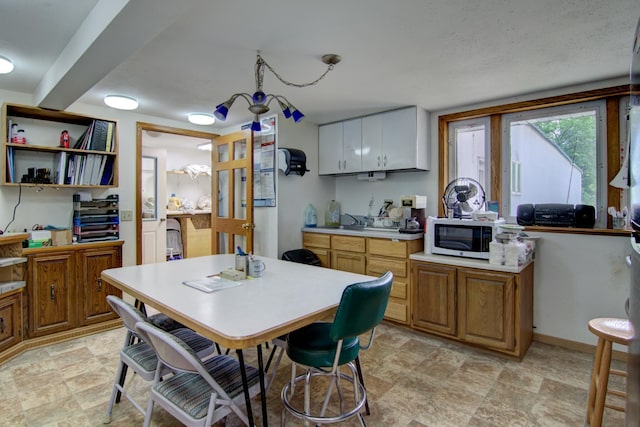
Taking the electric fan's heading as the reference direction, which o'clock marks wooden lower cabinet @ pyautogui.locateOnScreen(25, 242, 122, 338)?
The wooden lower cabinet is roughly at 2 o'clock from the electric fan.

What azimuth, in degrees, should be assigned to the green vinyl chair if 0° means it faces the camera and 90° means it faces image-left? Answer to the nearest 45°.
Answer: approximately 135°

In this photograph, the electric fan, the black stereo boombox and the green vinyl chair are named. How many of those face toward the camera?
2

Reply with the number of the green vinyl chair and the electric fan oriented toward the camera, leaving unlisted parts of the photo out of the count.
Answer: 1

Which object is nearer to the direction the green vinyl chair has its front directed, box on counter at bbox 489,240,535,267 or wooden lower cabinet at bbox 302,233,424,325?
the wooden lower cabinet

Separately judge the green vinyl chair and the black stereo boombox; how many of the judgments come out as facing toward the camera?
1

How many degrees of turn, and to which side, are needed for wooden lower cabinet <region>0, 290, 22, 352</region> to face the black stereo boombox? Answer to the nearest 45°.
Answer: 0° — it already faces it

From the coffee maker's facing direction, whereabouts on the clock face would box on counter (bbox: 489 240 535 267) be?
The box on counter is roughly at 9 o'clock from the coffee maker.

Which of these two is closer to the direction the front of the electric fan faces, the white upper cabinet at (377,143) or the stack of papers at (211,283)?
the stack of papers
